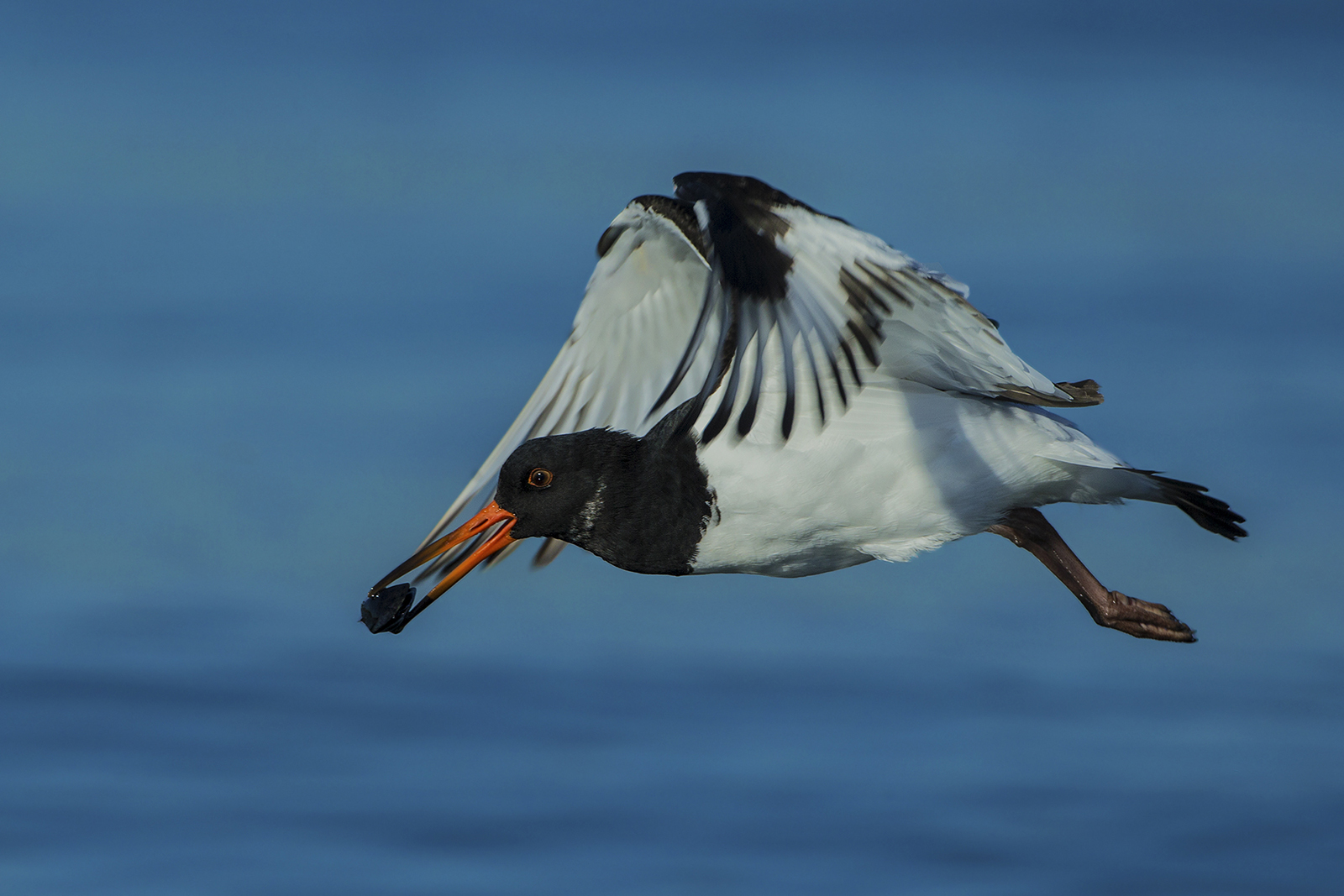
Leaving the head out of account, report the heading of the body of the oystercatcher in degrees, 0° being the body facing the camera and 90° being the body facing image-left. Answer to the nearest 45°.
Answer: approximately 90°
